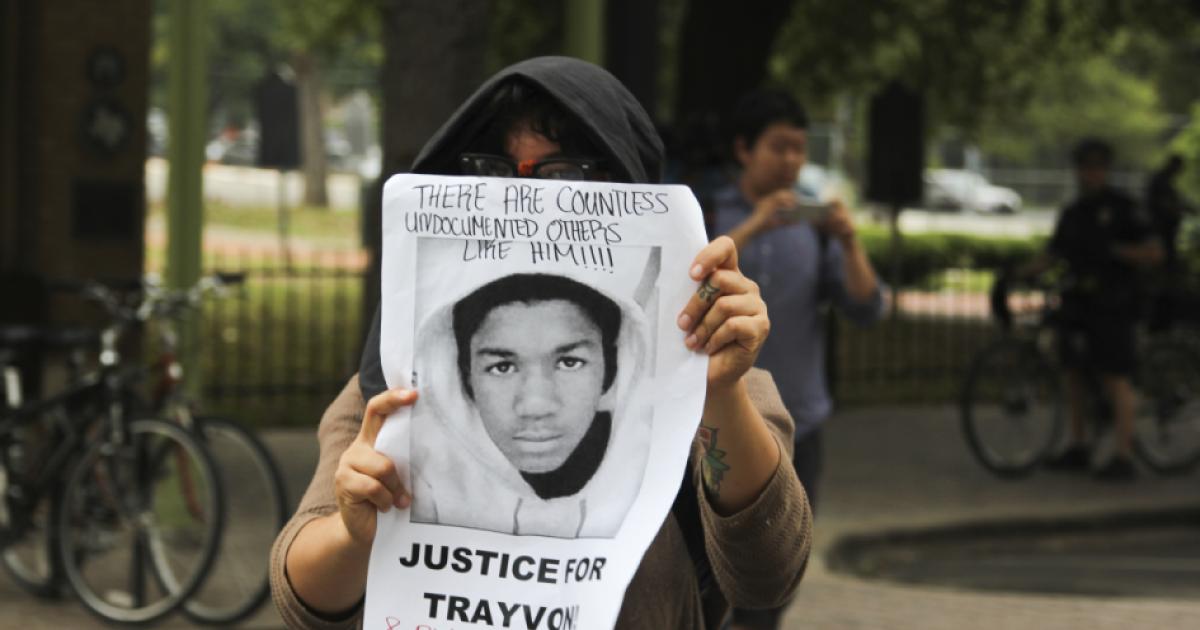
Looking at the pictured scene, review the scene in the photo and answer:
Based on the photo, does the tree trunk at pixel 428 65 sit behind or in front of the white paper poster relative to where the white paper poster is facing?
behind

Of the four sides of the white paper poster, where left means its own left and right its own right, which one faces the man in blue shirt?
back

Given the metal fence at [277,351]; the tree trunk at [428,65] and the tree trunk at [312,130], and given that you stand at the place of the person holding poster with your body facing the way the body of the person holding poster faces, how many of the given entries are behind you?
3

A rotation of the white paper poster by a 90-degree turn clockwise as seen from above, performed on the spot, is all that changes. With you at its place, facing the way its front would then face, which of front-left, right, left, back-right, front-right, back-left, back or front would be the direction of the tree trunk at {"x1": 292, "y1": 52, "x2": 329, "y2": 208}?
right

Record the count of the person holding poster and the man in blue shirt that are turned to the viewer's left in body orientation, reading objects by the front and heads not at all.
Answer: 0

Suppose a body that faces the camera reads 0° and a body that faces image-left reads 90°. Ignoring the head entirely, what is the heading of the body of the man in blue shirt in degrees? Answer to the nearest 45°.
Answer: approximately 315°

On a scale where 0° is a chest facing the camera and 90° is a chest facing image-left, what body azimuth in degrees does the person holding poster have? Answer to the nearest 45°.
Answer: approximately 0°

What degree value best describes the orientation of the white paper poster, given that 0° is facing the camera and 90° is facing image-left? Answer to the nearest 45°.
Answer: approximately 0°
